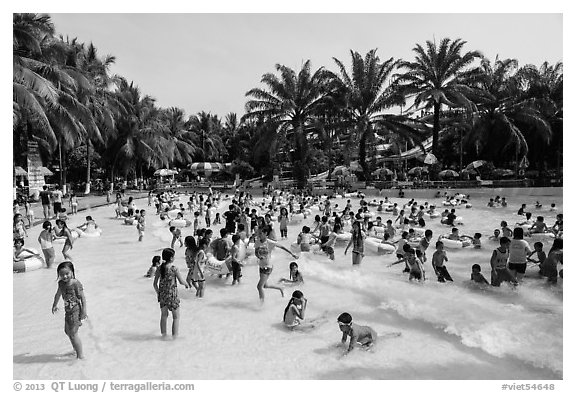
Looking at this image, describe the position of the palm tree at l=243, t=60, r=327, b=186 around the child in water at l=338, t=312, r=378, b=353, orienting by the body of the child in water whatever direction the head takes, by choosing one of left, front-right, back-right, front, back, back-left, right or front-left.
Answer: back-right

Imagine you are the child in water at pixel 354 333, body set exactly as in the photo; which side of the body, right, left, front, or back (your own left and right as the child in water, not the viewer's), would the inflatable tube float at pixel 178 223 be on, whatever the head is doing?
right

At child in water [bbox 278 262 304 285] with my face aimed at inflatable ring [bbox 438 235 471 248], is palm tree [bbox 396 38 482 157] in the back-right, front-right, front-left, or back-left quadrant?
front-left

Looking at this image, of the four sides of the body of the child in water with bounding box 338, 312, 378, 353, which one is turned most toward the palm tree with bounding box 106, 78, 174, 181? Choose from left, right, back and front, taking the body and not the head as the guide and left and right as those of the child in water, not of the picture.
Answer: right

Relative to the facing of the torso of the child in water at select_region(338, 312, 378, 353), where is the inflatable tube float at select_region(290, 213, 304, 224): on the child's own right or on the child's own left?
on the child's own right

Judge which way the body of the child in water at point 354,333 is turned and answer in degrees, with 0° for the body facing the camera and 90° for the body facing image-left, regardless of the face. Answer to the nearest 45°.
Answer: approximately 45°

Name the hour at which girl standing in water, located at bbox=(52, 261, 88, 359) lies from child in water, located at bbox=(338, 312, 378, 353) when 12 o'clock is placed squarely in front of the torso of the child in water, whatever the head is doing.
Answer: The girl standing in water is roughly at 1 o'clock from the child in water.

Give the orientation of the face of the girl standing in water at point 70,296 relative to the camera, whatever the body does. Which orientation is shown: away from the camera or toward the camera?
toward the camera

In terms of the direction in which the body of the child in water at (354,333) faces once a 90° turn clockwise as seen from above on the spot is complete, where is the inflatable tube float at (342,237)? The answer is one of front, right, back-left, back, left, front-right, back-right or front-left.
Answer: front-right

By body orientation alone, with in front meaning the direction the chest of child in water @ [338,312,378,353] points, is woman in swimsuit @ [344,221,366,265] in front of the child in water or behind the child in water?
behind

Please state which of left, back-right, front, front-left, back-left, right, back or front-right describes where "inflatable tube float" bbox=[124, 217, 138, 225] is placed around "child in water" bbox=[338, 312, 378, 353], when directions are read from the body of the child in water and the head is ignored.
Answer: right

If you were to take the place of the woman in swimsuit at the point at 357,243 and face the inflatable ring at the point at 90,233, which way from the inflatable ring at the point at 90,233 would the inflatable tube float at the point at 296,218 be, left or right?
right

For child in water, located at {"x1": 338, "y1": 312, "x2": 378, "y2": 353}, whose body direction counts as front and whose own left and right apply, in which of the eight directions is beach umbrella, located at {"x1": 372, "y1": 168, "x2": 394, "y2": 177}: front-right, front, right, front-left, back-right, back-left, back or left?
back-right

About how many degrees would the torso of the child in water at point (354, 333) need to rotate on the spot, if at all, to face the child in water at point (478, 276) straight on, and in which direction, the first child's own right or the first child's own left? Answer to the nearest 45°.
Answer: approximately 180°

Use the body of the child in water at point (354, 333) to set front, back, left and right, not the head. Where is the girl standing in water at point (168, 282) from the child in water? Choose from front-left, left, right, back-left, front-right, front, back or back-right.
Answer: front-right
